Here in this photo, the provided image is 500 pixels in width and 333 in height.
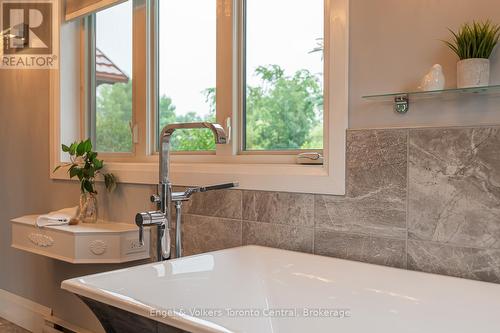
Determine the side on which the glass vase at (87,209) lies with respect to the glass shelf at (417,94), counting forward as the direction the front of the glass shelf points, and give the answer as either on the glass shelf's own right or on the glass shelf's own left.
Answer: on the glass shelf's own right

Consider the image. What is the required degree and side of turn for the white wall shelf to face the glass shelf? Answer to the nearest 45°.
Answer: approximately 45° to its left

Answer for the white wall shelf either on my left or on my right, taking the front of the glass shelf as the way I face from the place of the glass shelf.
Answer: on my right

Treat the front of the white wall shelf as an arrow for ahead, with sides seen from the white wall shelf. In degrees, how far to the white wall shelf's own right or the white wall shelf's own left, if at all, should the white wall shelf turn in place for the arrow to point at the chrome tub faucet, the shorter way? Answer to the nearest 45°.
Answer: approximately 45° to the white wall shelf's own left

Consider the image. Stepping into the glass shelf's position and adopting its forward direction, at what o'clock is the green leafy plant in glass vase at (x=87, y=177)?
The green leafy plant in glass vase is roughly at 2 o'clock from the glass shelf.

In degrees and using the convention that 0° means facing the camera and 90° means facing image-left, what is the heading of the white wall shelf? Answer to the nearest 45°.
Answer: approximately 0°

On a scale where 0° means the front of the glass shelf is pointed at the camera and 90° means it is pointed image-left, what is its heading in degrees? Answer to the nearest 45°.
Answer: approximately 45°
